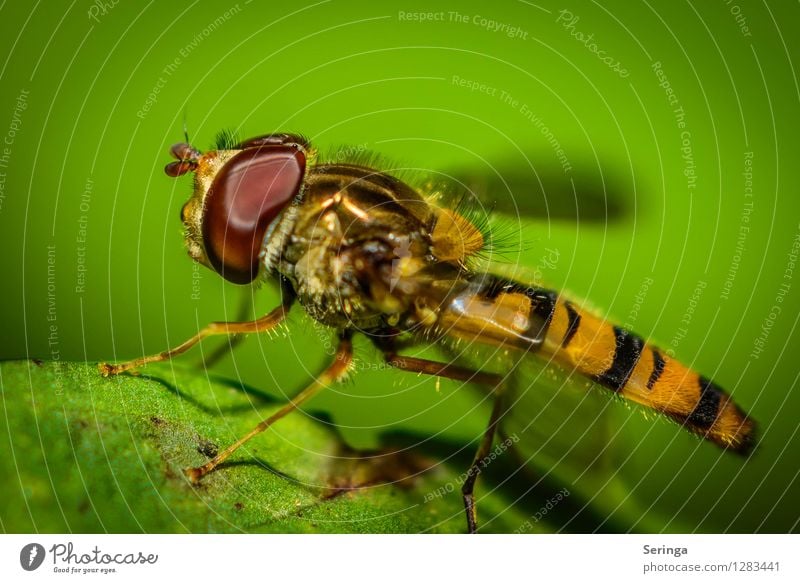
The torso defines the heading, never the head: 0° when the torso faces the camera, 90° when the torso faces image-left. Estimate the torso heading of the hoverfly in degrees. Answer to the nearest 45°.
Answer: approximately 90°
